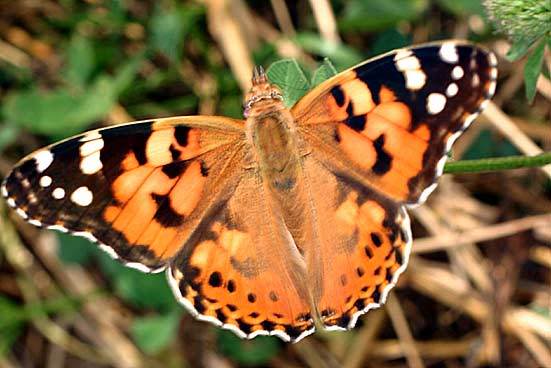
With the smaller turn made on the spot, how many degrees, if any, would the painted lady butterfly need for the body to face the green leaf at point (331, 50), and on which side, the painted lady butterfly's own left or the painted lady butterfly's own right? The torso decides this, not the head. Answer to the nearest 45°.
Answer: approximately 45° to the painted lady butterfly's own right

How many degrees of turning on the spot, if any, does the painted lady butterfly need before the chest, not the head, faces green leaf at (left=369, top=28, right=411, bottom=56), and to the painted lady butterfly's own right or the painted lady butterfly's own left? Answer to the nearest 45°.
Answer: approximately 45° to the painted lady butterfly's own right

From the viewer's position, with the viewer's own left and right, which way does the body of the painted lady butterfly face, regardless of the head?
facing away from the viewer

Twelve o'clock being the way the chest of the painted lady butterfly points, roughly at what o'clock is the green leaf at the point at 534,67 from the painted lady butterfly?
The green leaf is roughly at 3 o'clock from the painted lady butterfly.

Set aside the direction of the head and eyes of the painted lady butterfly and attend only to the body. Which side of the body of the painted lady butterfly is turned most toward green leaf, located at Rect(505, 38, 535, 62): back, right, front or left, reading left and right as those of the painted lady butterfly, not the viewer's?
right
